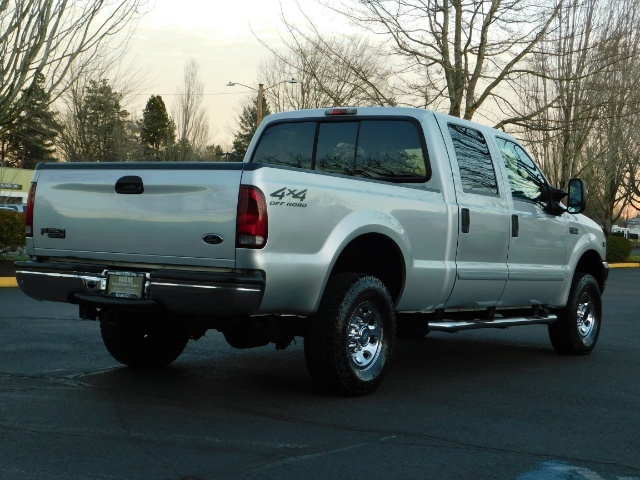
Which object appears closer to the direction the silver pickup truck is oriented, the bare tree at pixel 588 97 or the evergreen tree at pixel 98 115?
the bare tree

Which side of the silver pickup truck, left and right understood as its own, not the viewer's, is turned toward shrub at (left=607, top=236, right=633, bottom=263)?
front

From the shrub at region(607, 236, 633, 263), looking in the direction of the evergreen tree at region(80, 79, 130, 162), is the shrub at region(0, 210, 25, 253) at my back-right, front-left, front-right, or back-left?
front-left

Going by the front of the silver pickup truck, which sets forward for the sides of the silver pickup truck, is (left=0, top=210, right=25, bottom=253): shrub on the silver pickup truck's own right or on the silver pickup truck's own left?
on the silver pickup truck's own left

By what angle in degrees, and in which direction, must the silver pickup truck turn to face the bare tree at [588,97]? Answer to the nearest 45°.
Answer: approximately 45° to its left

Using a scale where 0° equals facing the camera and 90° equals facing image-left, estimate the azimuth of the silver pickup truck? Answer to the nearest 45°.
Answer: approximately 225°

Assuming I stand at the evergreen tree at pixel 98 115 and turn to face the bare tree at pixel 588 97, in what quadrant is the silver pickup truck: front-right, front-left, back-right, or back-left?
front-right

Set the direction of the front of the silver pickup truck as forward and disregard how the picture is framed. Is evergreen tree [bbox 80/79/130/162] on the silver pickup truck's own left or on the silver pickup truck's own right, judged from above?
on the silver pickup truck's own left

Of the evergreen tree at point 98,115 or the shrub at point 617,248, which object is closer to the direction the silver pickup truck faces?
the shrub
